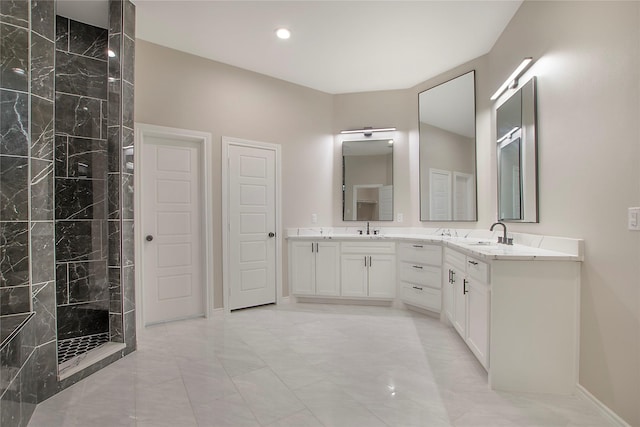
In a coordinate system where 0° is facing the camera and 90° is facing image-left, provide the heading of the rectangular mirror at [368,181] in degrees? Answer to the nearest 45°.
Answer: approximately 0°

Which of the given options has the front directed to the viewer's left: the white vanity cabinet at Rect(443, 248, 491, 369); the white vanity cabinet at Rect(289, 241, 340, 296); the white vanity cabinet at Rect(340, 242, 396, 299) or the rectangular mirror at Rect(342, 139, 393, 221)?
the white vanity cabinet at Rect(443, 248, 491, 369)

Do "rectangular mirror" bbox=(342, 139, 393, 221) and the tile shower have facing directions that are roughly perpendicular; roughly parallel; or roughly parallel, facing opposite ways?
roughly perpendicular

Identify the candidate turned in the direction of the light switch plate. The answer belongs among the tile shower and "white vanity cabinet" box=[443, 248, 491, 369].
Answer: the tile shower

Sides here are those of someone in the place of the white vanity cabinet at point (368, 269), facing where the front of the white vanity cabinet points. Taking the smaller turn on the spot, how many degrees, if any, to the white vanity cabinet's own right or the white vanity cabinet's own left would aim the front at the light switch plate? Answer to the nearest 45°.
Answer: approximately 45° to the white vanity cabinet's own left

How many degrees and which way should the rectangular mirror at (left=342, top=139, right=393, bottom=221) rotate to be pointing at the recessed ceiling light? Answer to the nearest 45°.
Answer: approximately 45° to its right

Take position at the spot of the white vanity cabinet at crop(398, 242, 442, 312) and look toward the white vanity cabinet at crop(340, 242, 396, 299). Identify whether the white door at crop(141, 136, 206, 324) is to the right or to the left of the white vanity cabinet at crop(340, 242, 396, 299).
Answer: left

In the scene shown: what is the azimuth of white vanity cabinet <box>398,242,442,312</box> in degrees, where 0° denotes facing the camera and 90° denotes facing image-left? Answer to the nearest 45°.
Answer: approximately 45°
